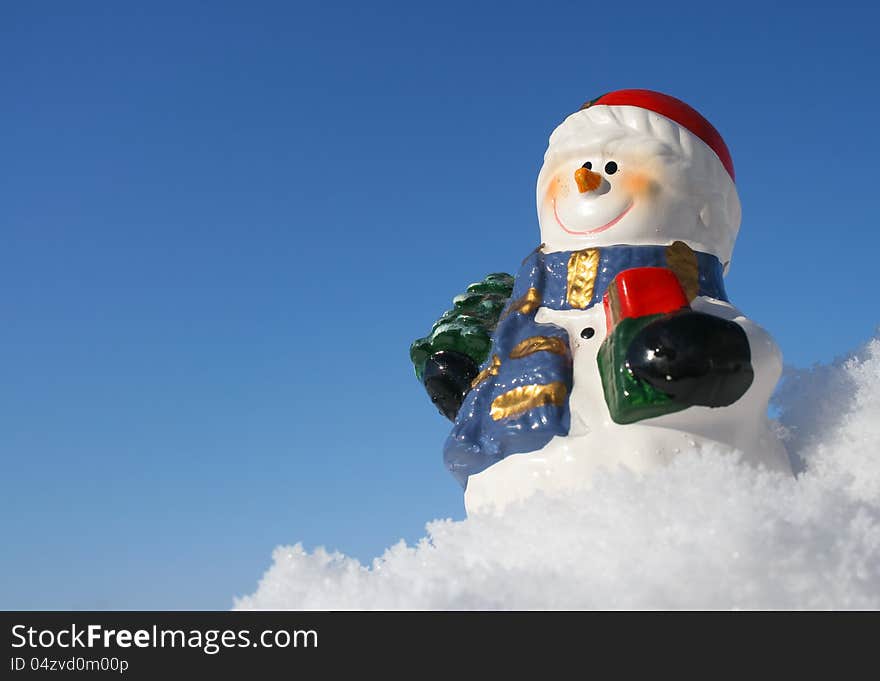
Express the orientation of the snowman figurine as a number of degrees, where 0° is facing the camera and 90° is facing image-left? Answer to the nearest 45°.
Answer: approximately 45°
